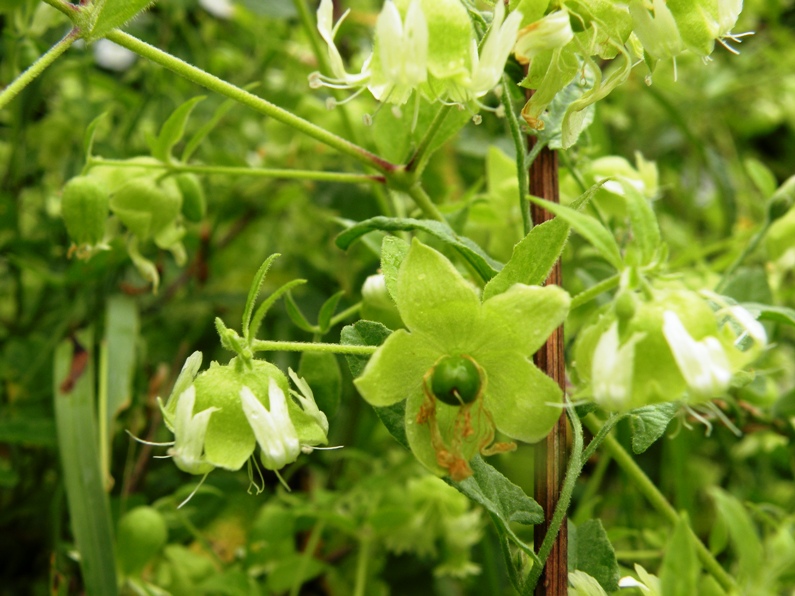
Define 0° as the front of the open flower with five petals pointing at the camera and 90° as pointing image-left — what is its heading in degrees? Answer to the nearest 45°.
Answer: approximately 0°
